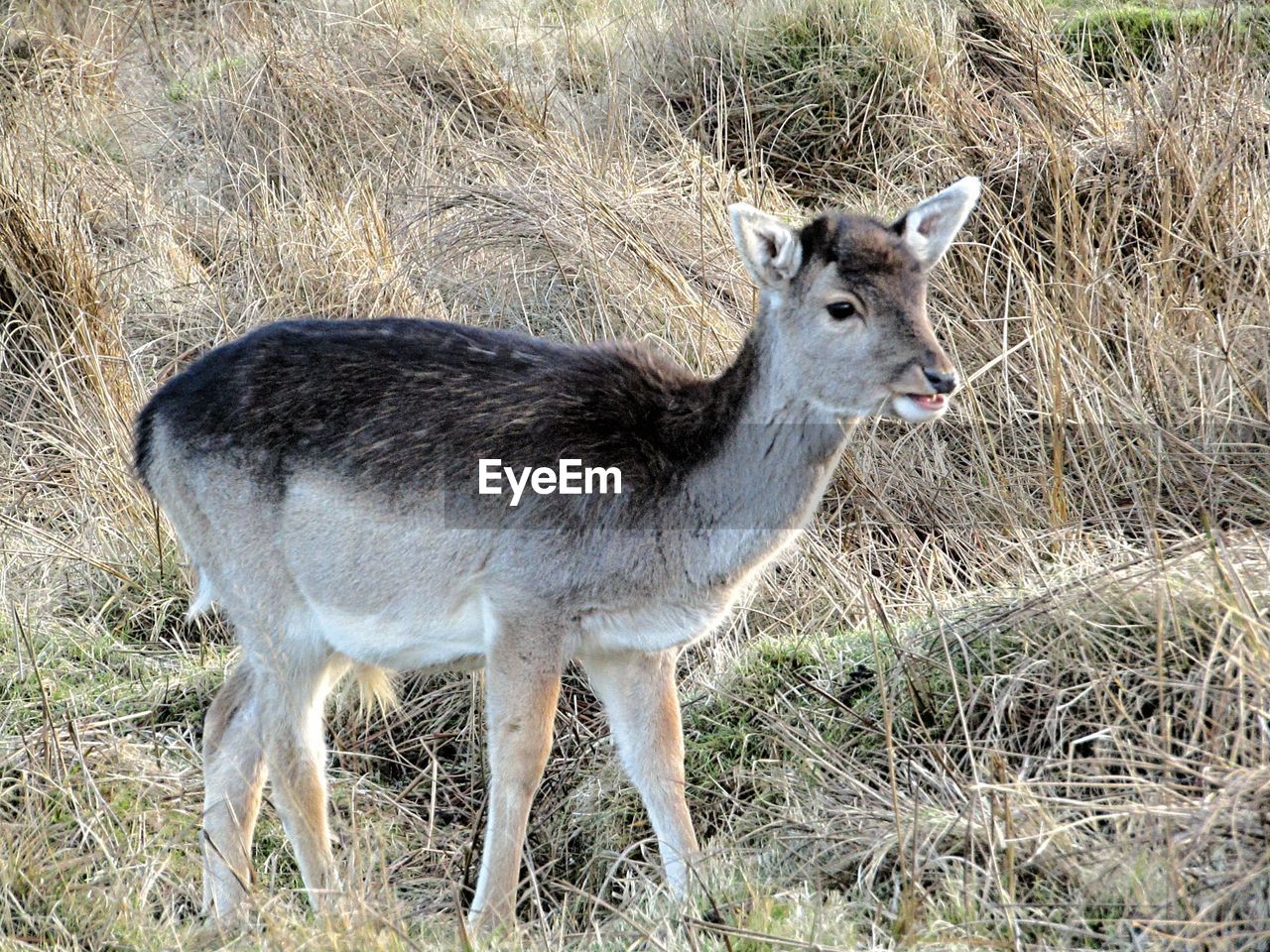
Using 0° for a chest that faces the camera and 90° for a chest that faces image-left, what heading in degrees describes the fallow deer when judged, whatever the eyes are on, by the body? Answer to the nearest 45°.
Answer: approximately 270°
